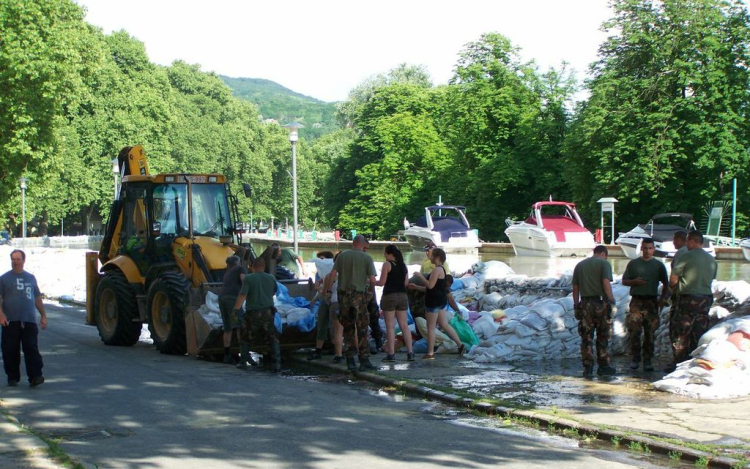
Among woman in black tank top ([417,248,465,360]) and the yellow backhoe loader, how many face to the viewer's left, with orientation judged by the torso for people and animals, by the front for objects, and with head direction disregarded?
1

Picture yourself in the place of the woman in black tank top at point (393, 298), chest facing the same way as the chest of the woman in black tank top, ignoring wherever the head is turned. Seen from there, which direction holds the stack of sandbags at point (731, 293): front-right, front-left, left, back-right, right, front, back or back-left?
back-right

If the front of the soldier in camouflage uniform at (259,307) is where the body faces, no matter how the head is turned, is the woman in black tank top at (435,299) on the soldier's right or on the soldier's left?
on the soldier's right

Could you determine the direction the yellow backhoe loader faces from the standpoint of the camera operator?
facing the viewer and to the right of the viewer

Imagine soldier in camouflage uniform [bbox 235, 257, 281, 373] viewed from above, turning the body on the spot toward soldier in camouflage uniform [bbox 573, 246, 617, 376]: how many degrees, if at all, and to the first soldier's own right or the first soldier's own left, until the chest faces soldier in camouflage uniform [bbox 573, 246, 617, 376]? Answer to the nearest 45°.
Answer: approximately 90° to the first soldier's own right

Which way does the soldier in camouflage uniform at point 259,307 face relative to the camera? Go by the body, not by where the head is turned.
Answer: away from the camera

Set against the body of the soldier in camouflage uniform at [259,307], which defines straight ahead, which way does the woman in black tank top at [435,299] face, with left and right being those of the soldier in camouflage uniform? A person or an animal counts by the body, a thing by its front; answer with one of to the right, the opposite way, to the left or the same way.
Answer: to the left

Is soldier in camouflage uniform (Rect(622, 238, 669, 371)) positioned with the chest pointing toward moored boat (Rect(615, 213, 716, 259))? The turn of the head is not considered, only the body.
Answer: no

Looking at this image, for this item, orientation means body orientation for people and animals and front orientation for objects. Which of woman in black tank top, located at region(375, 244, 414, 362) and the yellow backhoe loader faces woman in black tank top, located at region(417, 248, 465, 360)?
the yellow backhoe loader

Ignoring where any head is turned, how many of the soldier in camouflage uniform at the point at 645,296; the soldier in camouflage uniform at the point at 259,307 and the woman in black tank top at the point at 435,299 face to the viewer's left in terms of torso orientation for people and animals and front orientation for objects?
1

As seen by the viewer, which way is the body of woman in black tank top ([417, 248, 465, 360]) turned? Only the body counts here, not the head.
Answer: to the viewer's left

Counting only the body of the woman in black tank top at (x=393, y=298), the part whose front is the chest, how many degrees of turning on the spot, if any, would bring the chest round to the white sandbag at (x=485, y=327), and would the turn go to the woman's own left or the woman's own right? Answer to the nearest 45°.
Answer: approximately 90° to the woman's own right

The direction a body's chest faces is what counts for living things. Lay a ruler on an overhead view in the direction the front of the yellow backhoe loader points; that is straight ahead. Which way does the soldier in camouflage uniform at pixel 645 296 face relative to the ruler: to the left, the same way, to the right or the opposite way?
to the right

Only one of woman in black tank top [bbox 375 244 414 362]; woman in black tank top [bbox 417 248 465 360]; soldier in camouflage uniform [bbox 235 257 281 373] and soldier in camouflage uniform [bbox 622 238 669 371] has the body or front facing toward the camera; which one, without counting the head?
soldier in camouflage uniform [bbox 622 238 669 371]

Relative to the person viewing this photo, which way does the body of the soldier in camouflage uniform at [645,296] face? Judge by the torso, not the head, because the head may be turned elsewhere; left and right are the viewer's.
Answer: facing the viewer

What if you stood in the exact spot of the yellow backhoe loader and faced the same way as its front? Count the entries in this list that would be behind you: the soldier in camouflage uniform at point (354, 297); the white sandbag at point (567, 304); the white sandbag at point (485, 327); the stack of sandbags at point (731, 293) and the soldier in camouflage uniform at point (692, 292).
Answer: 0

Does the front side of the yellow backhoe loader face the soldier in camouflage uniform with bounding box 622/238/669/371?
yes

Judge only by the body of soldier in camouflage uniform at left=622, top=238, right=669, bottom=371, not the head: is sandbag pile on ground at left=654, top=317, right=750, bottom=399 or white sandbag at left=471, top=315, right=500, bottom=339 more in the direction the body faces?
the sandbag pile on ground
